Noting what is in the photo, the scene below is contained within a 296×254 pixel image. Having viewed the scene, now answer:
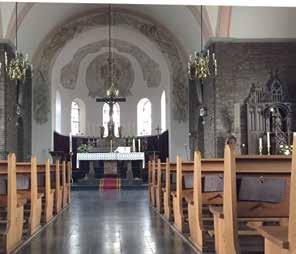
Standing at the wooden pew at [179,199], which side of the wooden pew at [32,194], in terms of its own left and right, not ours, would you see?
right

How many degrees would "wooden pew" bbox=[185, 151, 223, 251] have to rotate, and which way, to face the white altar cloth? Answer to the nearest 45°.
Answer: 0° — it already faces it

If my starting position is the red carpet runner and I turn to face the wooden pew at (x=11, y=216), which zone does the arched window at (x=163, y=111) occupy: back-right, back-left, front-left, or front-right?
back-left

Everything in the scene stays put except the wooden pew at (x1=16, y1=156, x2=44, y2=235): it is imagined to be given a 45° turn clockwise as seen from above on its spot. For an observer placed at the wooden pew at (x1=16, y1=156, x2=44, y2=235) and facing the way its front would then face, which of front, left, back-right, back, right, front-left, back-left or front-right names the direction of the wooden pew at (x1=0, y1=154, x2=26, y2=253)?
back-right

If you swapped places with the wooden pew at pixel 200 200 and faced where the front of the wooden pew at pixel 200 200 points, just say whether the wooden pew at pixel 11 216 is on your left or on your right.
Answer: on your left

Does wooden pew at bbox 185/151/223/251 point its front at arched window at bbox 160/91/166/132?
yes

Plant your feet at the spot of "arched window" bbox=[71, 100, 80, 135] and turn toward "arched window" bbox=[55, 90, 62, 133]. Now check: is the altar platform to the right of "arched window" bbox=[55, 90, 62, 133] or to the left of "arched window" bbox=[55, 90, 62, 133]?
left

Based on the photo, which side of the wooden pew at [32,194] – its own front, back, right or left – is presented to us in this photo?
back

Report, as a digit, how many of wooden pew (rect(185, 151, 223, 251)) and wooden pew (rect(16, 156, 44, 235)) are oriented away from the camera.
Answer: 2

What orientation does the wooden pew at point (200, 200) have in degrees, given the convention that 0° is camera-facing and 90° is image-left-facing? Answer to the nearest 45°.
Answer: approximately 180°
